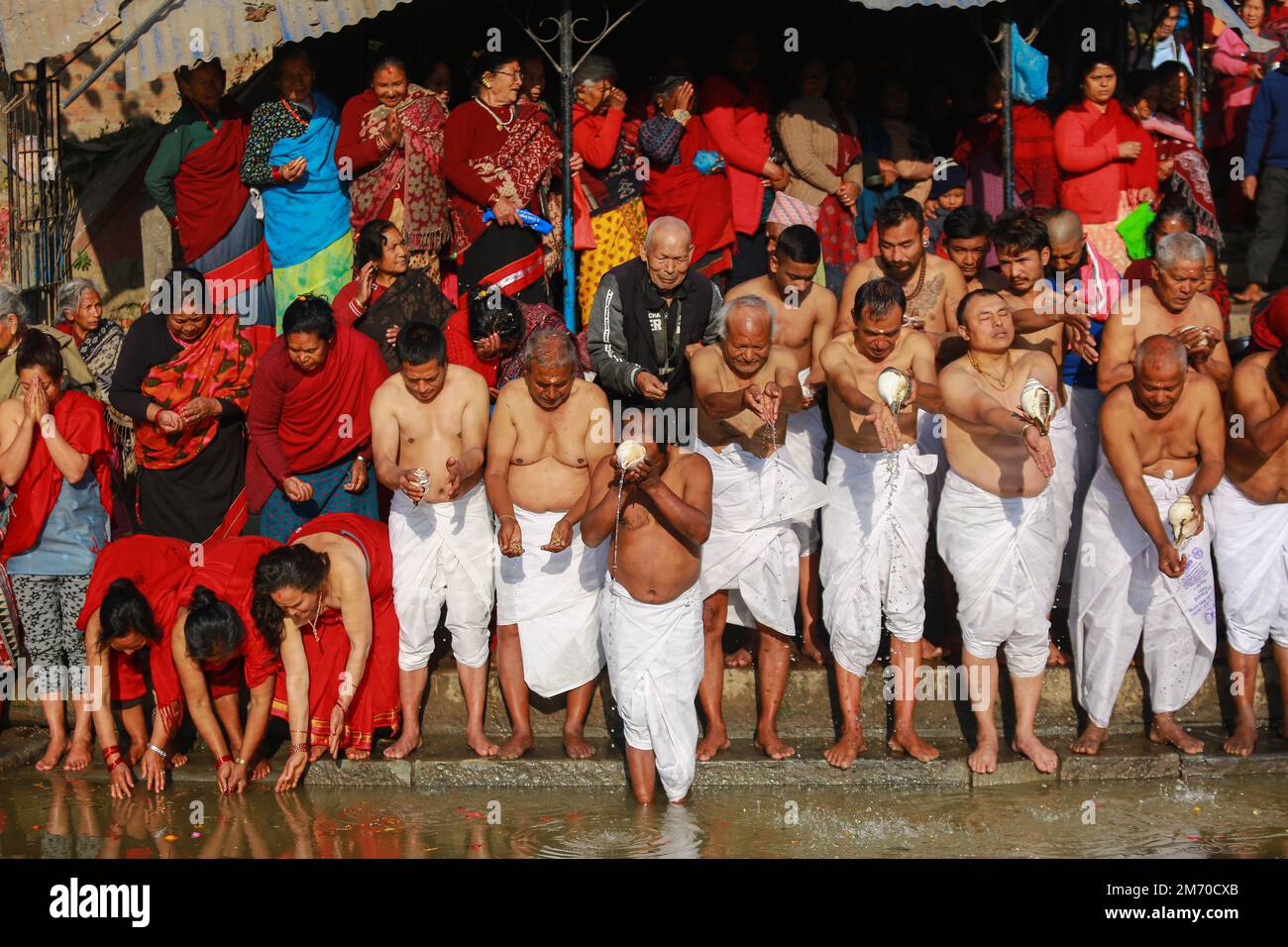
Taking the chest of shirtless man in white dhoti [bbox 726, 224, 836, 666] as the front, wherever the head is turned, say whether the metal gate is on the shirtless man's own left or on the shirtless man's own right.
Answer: on the shirtless man's own right

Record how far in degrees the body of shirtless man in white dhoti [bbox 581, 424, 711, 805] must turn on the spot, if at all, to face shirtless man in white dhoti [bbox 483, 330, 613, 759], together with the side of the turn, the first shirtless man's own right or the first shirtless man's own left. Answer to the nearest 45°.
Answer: approximately 135° to the first shirtless man's own right

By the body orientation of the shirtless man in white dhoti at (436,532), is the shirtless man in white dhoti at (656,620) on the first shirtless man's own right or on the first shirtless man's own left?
on the first shirtless man's own left

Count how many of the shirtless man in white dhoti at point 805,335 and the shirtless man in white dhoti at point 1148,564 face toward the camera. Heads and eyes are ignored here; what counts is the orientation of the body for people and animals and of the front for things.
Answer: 2

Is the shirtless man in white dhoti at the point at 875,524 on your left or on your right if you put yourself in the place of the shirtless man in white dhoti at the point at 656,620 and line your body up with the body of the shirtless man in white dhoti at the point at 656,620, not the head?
on your left

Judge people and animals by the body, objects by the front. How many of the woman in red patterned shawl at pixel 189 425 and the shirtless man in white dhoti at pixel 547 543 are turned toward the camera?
2
